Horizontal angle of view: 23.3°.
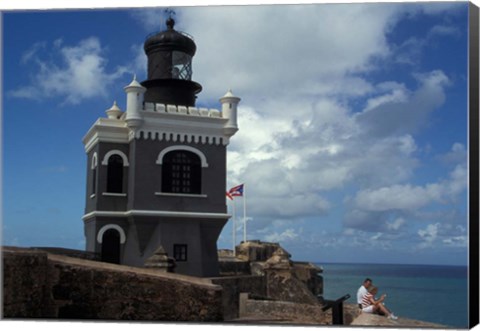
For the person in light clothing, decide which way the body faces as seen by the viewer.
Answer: to the viewer's right

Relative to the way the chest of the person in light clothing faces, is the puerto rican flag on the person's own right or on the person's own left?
on the person's own left

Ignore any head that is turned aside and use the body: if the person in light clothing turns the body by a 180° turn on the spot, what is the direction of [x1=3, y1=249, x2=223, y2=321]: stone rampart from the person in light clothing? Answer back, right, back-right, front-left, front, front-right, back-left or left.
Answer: front
